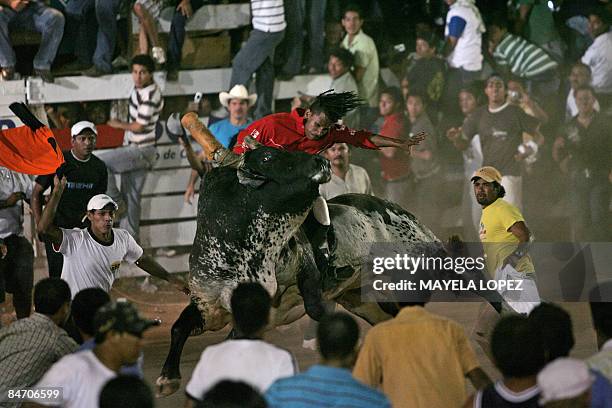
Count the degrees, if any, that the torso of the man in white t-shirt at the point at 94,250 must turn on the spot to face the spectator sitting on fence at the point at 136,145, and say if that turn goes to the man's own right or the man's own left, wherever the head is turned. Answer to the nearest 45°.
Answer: approximately 135° to the man's own left

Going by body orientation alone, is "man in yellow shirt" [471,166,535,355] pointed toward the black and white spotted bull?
yes

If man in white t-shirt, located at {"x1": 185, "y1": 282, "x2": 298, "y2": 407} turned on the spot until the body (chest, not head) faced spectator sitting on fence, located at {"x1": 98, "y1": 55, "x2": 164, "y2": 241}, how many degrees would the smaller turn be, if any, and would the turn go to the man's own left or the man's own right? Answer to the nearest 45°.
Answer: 0° — they already face them

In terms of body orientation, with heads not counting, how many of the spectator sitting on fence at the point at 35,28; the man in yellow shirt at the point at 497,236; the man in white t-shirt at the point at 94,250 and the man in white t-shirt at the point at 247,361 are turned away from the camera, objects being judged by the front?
1

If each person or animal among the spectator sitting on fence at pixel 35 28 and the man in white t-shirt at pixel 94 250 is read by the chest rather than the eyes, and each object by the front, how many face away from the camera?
0

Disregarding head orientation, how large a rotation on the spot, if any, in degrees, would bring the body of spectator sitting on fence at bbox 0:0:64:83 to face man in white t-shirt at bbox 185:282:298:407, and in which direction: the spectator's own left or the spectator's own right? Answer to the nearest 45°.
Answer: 0° — they already face them

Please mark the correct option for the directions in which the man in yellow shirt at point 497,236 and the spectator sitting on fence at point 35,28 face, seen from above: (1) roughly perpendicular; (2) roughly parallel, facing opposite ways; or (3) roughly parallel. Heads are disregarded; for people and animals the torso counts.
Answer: roughly perpendicular

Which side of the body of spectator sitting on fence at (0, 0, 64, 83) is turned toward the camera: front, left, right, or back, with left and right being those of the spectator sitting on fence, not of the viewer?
front

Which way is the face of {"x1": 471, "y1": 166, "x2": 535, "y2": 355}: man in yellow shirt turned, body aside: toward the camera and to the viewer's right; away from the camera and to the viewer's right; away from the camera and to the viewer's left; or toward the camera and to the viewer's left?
toward the camera and to the viewer's left

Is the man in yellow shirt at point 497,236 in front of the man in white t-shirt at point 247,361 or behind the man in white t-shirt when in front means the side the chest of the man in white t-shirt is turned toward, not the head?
in front

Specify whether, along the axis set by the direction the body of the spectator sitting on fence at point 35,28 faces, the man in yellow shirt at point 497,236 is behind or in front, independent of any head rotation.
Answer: in front

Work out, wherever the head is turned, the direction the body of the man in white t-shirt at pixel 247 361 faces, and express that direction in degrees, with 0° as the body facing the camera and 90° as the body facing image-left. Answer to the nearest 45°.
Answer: approximately 180°

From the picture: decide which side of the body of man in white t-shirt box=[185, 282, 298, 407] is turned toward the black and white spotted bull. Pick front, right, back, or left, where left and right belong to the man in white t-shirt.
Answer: front

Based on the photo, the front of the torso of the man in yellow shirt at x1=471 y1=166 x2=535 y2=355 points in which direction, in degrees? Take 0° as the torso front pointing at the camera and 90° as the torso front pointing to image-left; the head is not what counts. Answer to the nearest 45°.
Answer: approximately 45°
